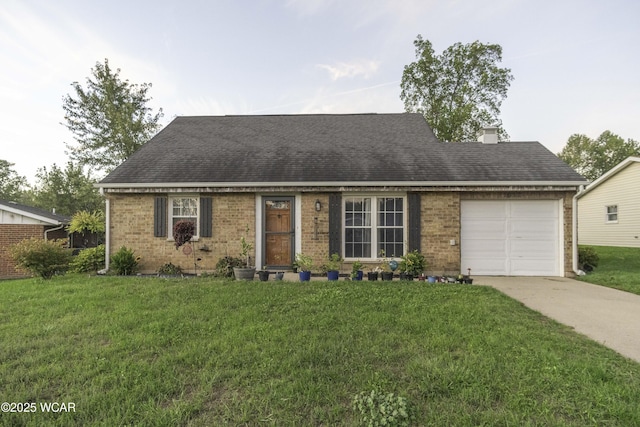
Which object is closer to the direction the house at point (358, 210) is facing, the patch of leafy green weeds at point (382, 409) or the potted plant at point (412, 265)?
the patch of leafy green weeds

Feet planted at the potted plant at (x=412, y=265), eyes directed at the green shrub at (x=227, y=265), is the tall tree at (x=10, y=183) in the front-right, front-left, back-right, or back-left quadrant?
front-right

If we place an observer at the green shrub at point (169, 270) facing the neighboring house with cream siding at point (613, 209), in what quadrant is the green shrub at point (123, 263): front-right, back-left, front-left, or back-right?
back-left

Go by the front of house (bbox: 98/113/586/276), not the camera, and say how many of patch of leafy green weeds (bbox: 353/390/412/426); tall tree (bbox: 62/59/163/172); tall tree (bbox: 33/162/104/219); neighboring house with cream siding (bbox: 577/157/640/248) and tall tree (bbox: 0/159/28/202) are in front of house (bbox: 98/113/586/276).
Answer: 1

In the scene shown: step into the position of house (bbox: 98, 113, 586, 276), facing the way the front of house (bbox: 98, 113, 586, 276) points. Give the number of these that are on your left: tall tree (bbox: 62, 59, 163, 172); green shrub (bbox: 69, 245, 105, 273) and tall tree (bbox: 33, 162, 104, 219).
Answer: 0

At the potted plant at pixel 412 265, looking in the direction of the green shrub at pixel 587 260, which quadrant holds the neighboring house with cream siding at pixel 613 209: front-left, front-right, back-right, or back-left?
front-left

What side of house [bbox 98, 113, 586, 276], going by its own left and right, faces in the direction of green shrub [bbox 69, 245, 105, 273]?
right

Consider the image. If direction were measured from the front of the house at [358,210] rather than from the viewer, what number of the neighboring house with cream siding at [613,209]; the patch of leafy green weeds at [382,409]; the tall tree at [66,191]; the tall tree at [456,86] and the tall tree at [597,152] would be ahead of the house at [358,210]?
1

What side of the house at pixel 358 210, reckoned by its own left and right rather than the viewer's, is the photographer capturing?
front

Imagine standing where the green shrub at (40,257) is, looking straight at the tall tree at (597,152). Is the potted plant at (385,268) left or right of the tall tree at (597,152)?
right

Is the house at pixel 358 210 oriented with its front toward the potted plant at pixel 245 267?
no

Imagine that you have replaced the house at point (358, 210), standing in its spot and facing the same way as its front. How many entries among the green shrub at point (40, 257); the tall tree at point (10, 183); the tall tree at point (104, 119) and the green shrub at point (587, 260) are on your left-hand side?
1

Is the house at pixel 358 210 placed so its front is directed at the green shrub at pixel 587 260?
no
